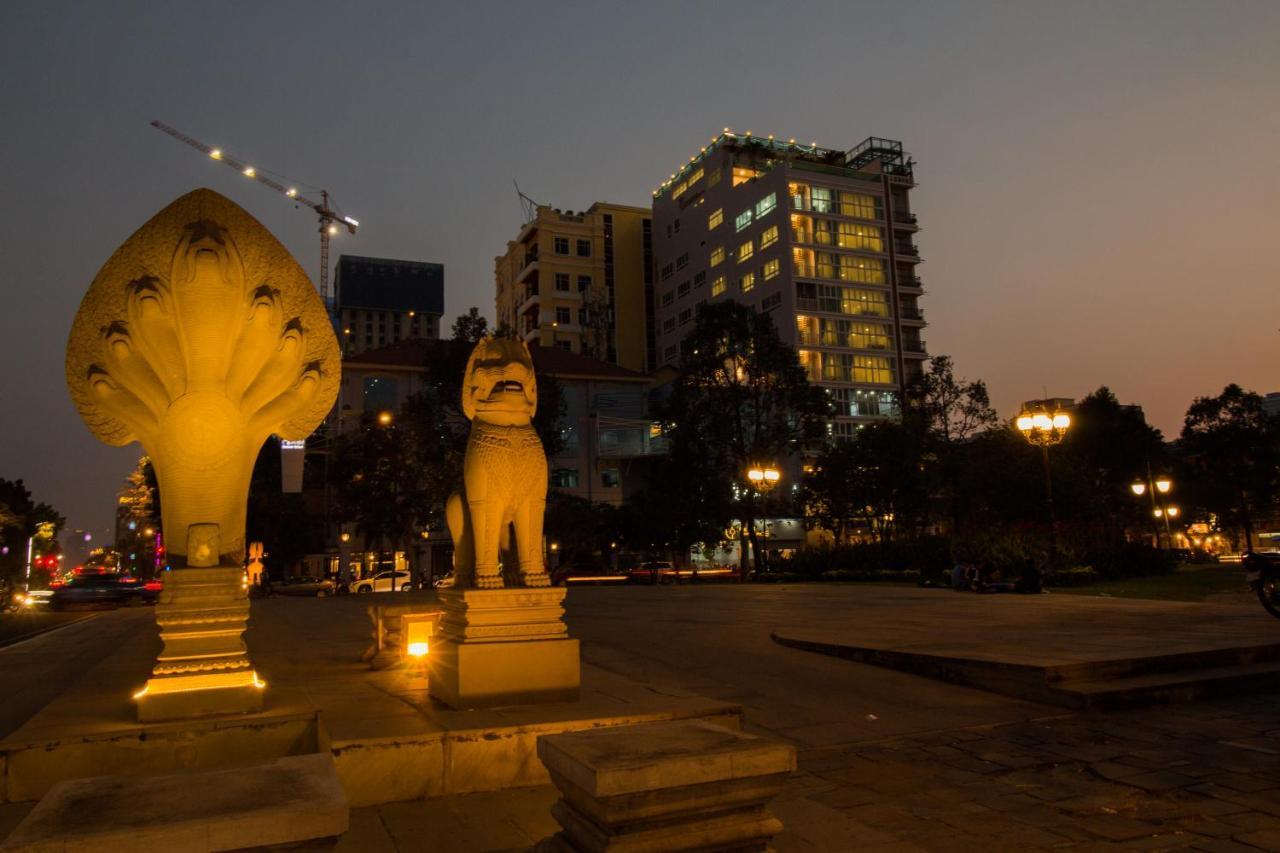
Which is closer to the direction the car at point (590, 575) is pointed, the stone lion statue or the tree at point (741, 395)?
the tree

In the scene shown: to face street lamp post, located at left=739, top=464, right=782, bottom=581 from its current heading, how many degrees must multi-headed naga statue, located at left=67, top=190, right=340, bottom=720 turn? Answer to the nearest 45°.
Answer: approximately 135° to its left

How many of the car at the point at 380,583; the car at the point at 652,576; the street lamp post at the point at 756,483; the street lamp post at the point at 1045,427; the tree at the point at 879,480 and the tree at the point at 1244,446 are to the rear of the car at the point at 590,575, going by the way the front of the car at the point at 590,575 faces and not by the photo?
1

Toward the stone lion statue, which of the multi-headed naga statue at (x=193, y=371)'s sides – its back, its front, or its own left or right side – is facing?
left

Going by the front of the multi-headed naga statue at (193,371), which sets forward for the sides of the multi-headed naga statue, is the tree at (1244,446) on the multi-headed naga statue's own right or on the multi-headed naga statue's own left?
on the multi-headed naga statue's own left

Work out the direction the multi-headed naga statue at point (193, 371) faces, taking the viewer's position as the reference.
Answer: facing the viewer

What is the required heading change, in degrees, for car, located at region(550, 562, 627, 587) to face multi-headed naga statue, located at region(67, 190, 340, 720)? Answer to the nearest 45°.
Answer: approximately 90° to its right

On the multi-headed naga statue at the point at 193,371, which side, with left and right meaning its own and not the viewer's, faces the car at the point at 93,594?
back

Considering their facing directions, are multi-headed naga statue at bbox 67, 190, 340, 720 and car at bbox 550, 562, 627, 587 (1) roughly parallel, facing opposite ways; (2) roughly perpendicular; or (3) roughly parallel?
roughly perpendicular

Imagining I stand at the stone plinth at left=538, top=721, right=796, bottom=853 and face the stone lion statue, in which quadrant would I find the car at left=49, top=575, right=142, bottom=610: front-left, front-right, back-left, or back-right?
front-left

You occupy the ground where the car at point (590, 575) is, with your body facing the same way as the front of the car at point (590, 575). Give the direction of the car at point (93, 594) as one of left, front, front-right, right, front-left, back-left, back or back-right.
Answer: front

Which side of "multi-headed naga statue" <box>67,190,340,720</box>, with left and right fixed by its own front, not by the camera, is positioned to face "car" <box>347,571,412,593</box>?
back

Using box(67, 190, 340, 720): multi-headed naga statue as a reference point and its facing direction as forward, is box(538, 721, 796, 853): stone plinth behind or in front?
in front
